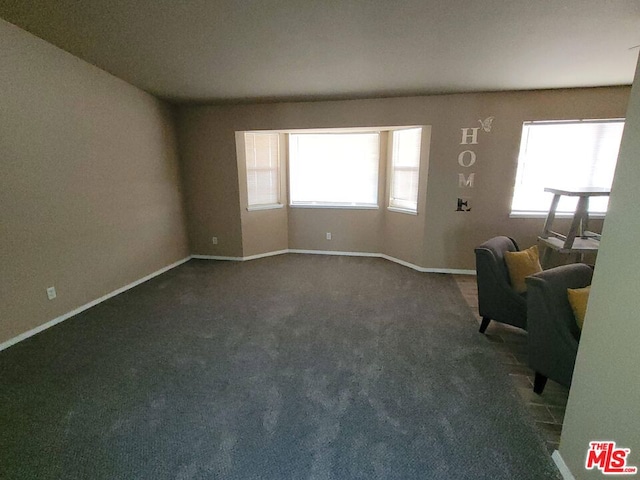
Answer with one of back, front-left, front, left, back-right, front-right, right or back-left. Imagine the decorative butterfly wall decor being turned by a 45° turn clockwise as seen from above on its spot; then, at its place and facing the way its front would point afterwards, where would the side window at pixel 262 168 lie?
front-right

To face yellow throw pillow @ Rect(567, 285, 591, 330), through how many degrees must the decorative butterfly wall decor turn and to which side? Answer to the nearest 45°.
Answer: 0° — it already faces it

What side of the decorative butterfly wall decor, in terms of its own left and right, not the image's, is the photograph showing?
front

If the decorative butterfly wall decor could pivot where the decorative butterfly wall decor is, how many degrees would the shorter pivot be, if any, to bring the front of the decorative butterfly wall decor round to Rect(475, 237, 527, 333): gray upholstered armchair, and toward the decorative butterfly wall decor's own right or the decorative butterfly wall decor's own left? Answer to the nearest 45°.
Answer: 0° — it already faces it

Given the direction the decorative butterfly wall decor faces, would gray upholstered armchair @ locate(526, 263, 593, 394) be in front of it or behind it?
in front

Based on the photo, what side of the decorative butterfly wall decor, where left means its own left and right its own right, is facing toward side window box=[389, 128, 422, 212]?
right

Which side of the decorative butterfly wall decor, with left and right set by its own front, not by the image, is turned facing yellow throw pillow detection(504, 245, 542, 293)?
front

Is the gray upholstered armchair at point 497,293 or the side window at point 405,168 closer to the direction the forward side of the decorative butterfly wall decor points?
the gray upholstered armchair
